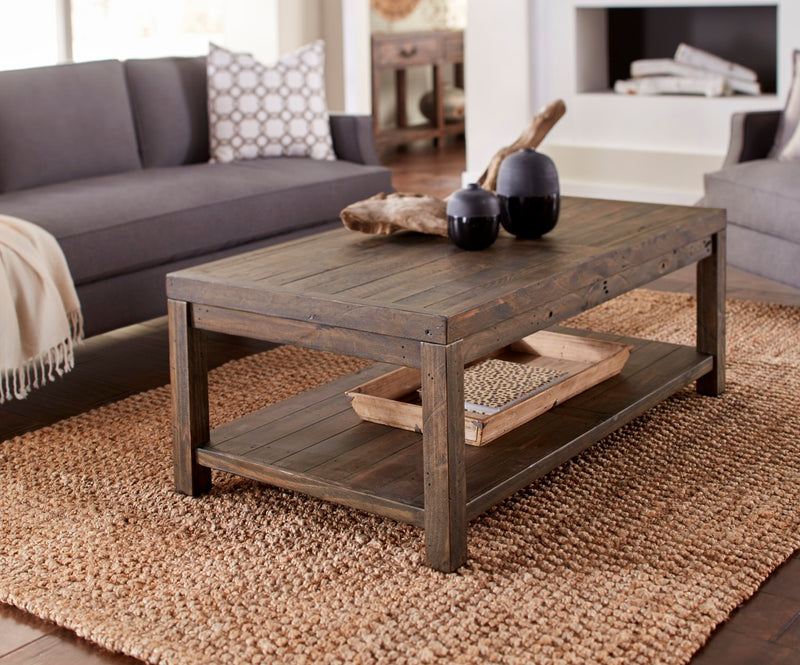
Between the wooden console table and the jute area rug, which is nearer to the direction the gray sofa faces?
the jute area rug

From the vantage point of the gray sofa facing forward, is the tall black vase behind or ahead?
ahead

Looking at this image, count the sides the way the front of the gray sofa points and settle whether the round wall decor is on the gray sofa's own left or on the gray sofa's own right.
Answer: on the gray sofa's own left

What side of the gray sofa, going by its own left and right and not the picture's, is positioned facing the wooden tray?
front

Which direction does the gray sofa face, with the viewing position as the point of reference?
facing the viewer and to the right of the viewer

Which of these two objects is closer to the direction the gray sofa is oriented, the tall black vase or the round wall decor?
the tall black vase

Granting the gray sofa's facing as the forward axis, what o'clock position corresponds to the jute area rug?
The jute area rug is roughly at 1 o'clock from the gray sofa.

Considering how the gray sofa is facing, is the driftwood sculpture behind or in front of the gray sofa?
in front

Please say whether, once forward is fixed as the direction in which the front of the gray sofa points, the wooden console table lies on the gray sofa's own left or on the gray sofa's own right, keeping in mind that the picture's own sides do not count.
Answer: on the gray sofa's own left

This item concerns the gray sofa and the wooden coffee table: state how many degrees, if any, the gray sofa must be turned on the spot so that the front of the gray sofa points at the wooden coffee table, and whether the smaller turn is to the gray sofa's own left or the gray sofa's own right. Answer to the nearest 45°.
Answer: approximately 45° to the gray sofa's own right

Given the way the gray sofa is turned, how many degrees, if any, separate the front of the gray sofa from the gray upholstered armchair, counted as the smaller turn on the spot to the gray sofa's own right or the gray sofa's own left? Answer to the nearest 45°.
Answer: approximately 45° to the gray sofa's own left
